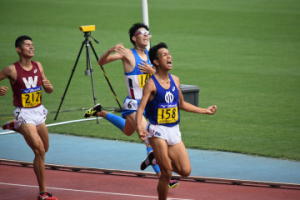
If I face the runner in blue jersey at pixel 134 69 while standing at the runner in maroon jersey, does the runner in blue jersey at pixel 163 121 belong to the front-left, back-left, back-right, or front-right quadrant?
front-right

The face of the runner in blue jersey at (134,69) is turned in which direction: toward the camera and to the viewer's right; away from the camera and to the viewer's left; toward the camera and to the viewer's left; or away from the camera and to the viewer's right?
toward the camera and to the viewer's right

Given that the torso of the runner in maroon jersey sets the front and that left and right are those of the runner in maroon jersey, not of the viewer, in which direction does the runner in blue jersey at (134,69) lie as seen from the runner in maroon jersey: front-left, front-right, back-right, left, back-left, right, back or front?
front-left

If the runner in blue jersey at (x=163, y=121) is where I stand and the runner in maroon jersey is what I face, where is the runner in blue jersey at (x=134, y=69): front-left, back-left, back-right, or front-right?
front-right

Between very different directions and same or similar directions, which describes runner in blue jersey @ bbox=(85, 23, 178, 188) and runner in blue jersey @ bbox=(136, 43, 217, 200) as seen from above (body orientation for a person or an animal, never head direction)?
same or similar directions

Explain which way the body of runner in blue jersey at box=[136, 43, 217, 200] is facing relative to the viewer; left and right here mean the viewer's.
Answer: facing the viewer and to the right of the viewer

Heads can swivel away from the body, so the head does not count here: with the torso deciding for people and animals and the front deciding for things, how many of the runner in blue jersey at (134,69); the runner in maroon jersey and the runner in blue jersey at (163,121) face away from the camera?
0

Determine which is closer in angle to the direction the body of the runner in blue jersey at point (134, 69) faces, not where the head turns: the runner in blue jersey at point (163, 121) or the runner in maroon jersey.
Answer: the runner in blue jersey

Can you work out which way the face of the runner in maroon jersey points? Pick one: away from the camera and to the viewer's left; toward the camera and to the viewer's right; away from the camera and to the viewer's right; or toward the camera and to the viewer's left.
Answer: toward the camera and to the viewer's right

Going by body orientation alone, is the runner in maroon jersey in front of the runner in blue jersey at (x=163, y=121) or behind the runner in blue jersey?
behind

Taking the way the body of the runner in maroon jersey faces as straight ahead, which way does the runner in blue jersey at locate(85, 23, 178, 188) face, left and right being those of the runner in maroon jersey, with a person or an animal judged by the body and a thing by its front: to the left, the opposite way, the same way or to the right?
the same way

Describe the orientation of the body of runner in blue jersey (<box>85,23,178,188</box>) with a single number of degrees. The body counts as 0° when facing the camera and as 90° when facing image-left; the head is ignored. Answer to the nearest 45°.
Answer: approximately 315°

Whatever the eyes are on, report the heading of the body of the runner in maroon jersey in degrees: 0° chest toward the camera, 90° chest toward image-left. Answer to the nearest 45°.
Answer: approximately 315°
